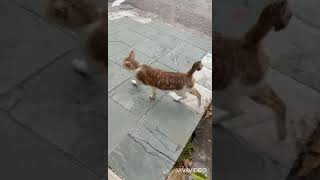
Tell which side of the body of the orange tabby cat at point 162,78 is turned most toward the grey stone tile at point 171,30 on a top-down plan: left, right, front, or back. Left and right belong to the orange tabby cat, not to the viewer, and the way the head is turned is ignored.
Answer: right

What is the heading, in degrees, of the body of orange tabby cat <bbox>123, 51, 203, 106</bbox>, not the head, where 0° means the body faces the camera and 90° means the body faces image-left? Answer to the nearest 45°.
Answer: approximately 90°

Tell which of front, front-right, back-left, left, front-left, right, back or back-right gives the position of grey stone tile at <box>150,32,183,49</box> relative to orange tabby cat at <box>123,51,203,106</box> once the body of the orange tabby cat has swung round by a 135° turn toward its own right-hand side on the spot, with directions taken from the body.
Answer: front-left
